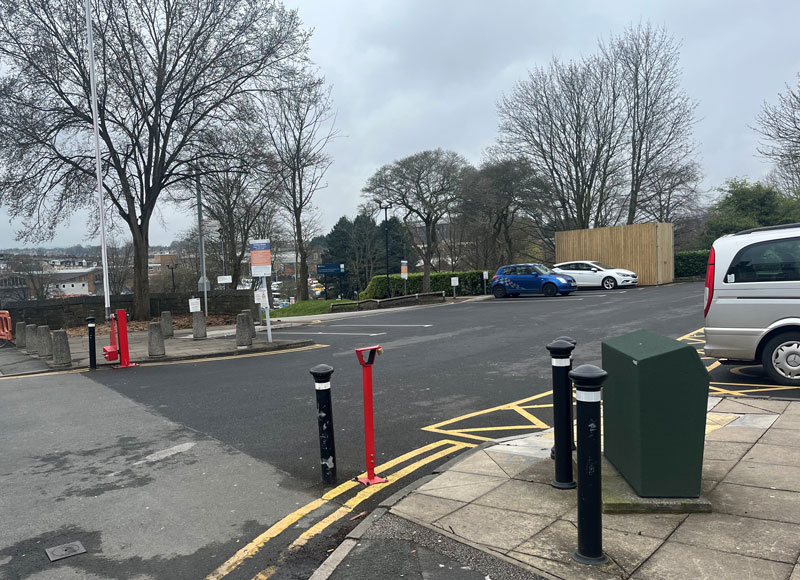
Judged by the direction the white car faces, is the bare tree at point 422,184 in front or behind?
behind

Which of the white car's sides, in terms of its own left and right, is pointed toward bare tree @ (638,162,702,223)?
left

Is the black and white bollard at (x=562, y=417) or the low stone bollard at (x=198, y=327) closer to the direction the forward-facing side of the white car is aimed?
the black and white bollard

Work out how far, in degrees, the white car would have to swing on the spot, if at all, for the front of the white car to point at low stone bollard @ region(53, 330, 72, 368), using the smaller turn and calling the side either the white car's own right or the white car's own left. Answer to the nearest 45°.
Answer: approximately 90° to the white car's own right

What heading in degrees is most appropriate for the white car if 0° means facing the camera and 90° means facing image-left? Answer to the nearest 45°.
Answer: approximately 315°

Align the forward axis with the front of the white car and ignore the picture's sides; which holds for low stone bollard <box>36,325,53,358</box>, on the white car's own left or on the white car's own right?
on the white car's own right

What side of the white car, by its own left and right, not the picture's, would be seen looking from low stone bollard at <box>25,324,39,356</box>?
right

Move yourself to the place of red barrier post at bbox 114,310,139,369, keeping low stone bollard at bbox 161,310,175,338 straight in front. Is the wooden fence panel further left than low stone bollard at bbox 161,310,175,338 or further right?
right

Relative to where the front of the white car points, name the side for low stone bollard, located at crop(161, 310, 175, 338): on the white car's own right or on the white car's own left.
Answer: on the white car's own right

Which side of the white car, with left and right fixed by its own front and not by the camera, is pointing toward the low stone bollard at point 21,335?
right

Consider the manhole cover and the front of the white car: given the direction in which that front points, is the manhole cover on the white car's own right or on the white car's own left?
on the white car's own right

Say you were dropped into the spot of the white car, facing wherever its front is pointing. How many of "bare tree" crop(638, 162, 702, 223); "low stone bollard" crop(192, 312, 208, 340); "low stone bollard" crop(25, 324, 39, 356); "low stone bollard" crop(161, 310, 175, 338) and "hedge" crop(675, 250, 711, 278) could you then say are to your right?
3

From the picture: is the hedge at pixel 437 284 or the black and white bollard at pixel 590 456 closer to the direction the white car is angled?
the black and white bollard

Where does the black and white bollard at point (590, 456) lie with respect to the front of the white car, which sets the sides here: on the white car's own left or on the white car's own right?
on the white car's own right
